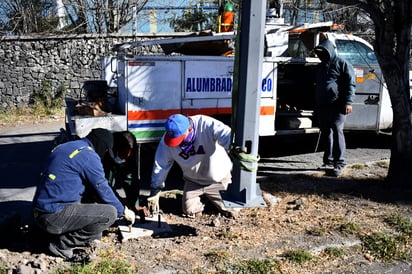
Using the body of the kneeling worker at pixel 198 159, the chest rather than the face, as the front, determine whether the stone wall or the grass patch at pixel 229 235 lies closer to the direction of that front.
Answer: the grass patch

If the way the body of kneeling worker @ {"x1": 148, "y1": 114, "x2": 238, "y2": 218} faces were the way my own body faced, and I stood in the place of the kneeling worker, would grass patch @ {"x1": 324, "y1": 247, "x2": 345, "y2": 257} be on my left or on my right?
on my left

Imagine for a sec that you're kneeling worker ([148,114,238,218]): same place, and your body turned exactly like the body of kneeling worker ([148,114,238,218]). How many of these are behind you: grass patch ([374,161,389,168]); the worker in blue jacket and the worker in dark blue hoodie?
2

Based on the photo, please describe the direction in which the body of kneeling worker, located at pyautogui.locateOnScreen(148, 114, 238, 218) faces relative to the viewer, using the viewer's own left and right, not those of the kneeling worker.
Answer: facing the viewer and to the left of the viewer

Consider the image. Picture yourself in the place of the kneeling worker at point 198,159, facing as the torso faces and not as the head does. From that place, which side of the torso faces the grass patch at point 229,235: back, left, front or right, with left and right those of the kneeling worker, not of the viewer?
left

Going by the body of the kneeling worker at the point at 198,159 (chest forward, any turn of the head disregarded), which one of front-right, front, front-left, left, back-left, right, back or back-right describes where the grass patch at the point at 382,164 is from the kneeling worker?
back

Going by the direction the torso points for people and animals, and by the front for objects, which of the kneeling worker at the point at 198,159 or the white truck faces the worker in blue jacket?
the kneeling worker

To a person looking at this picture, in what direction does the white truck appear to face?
facing to the right of the viewer

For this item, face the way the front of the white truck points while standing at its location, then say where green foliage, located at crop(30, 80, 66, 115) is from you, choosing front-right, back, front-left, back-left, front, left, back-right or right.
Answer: back-left

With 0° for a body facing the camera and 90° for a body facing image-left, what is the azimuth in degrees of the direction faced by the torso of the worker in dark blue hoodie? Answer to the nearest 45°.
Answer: approximately 45°

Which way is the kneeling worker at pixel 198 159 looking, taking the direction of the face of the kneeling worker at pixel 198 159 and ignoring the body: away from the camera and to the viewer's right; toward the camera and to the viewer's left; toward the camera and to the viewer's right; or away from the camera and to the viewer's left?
toward the camera and to the viewer's left

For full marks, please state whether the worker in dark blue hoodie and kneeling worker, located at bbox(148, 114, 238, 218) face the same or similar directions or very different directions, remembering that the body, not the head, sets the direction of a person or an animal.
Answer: same or similar directions

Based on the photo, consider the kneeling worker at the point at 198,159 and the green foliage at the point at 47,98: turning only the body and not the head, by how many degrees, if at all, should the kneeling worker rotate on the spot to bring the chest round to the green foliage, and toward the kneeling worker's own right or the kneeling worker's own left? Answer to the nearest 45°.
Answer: approximately 90° to the kneeling worker's own right

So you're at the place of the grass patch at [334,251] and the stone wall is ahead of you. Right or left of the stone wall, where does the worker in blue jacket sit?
left

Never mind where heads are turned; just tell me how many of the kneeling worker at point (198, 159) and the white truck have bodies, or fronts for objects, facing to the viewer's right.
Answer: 1

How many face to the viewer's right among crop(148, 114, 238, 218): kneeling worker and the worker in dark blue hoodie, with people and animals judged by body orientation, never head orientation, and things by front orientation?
0

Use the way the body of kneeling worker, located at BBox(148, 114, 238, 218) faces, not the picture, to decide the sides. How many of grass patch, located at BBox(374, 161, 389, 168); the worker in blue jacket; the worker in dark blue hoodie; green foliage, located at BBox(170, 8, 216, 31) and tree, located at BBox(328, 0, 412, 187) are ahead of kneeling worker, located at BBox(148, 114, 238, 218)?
1
